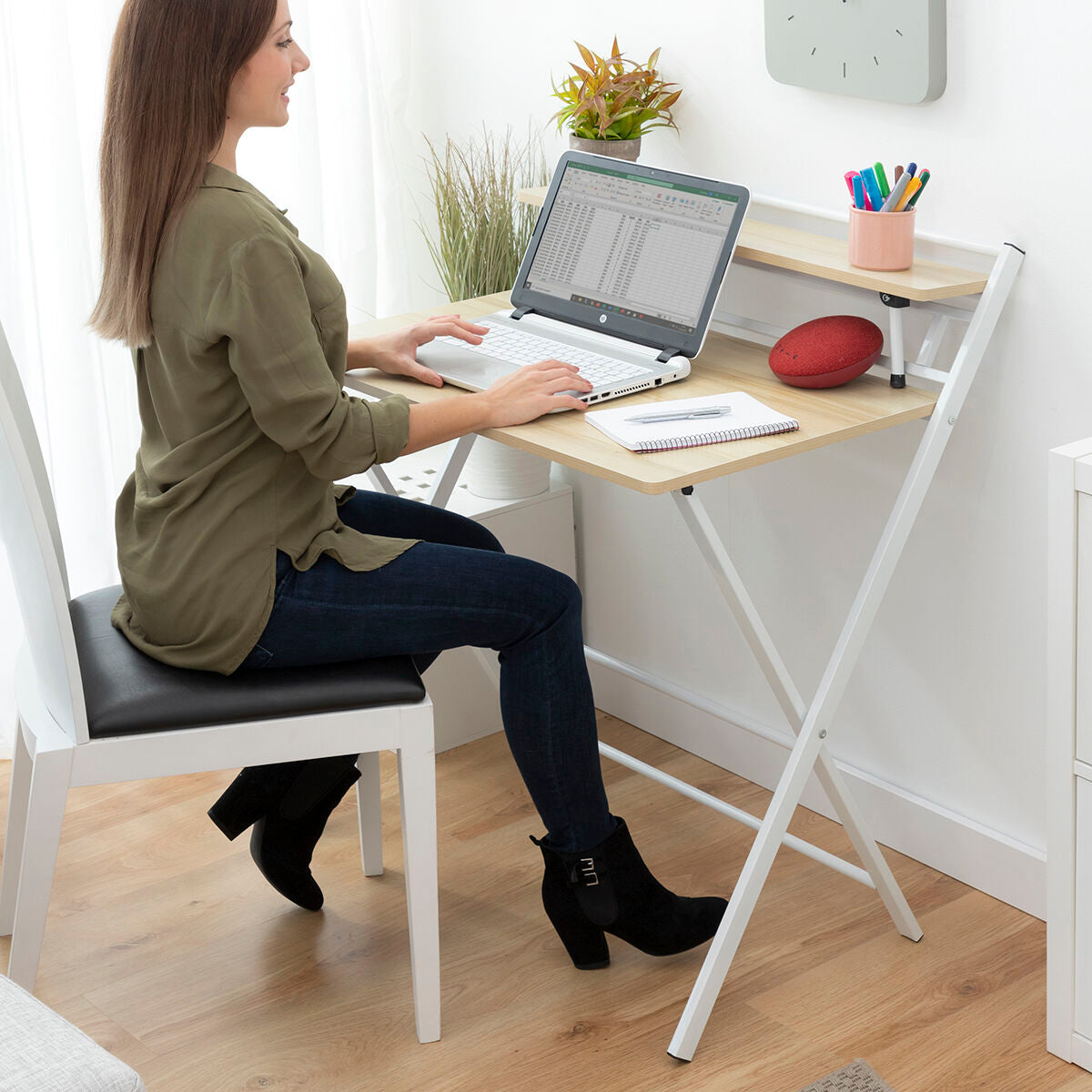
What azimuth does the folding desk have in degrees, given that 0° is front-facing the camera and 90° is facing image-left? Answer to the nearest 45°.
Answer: approximately 45°

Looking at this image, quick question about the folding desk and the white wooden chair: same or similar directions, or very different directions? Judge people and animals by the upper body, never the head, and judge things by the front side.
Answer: very different directions

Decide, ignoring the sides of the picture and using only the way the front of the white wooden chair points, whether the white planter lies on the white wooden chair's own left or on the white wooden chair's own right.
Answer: on the white wooden chair's own left

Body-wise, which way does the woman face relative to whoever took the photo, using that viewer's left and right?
facing to the right of the viewer

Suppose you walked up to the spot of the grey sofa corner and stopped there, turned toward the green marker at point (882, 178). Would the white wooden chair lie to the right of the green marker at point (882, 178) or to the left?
left

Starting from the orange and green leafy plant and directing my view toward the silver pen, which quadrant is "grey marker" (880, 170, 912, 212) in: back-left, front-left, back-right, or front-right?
front-left

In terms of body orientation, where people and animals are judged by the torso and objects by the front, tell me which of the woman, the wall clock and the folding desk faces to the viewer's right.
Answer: the woman

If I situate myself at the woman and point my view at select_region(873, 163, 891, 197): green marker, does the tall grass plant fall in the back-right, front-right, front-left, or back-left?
front-left

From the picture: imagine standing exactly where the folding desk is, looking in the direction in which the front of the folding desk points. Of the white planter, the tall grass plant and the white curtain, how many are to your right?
3

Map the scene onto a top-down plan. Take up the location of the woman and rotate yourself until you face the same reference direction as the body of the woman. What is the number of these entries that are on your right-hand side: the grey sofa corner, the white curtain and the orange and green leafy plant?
1

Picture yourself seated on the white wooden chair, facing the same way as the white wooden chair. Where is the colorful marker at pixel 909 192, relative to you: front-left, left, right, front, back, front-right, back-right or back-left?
front

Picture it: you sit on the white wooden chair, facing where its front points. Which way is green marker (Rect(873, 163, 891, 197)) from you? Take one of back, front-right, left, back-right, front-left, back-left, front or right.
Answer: front

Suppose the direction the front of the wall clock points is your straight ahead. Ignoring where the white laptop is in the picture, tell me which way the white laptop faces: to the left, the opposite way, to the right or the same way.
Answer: the same way

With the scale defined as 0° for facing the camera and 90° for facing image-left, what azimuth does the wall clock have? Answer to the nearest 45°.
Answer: approximately 45°

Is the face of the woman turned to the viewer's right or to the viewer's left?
to the viewer's right

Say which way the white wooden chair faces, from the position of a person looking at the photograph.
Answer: facing to the right of the viewer

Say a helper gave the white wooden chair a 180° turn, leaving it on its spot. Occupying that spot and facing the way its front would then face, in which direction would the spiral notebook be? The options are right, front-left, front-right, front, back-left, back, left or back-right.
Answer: back
